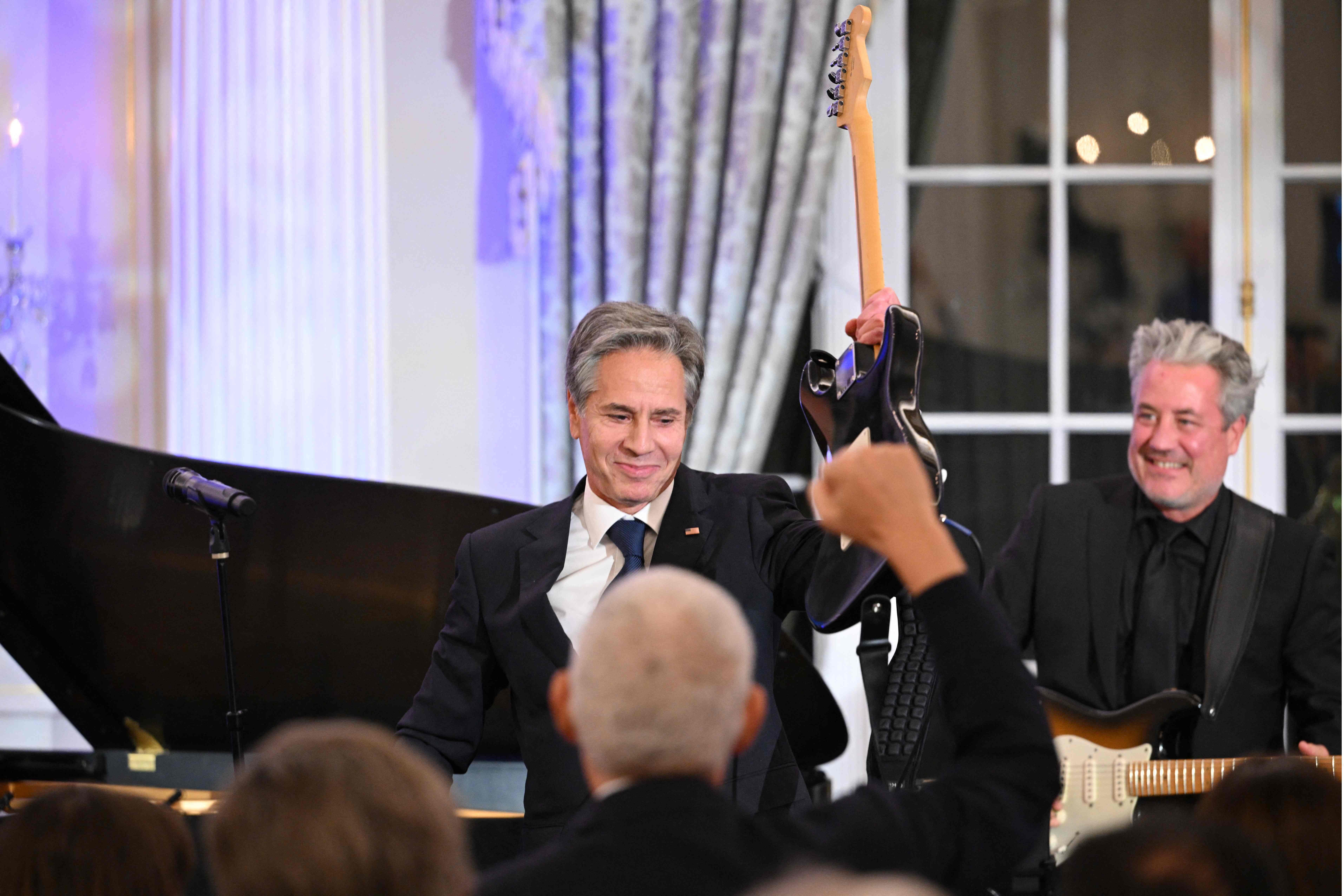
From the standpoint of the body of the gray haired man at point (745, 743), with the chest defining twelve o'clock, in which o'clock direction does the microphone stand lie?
The microphone stand is roughly at 11 o'clock from the gray haired man.

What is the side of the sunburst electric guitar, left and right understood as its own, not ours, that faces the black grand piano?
right

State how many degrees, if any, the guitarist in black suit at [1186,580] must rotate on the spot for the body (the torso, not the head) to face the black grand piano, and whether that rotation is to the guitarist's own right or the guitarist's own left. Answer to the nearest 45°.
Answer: approximately 90° to the guitarist's own right

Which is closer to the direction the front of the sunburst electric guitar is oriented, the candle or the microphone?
the microphone

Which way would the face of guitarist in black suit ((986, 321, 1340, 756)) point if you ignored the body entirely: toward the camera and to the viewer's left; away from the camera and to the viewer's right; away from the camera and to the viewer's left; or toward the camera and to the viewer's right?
toward the camera and to the viewer's left

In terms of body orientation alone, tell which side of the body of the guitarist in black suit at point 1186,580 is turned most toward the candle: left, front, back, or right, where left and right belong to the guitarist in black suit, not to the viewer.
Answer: right

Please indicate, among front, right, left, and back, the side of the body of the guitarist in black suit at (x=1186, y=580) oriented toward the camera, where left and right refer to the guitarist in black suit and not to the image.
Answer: front

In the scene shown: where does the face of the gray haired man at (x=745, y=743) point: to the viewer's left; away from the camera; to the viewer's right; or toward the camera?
away from the camera

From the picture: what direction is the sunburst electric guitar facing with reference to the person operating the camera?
facing the viewer

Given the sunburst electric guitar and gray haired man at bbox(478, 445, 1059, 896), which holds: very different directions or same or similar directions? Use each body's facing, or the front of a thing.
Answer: very different directions

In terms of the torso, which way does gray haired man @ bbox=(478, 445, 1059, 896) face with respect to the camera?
away from the camera

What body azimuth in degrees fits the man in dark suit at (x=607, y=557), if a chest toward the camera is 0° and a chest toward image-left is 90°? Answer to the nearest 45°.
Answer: approximately 0°
